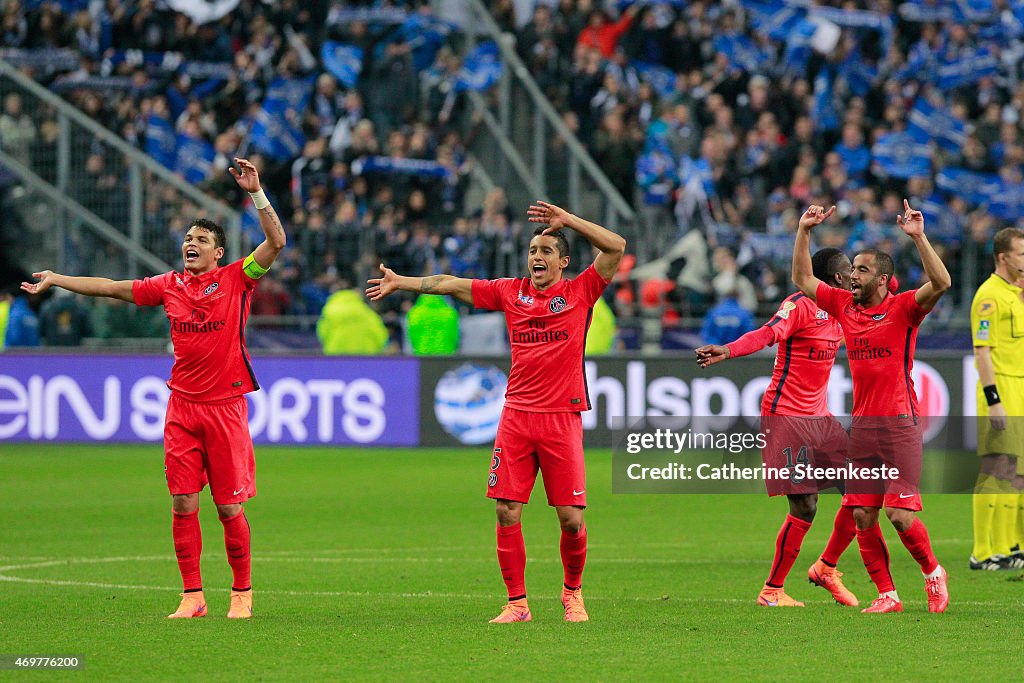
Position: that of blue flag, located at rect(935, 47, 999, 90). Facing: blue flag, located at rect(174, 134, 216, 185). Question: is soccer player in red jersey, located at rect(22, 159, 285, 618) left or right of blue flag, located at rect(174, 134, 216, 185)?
left

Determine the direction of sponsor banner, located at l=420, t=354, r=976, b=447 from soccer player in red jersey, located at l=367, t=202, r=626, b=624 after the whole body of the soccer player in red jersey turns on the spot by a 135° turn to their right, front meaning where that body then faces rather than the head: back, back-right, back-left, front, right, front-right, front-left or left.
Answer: front-right

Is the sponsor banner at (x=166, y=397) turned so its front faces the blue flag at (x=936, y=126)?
no

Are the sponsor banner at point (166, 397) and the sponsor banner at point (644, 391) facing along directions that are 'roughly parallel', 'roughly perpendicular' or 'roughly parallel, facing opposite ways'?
roughly parallel

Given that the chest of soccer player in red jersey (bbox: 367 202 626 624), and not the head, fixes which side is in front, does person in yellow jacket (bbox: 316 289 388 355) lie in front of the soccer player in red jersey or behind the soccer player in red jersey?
behind

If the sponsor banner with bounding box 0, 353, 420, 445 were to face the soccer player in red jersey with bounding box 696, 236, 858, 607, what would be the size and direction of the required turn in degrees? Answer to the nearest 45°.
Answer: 0° — it already faces them

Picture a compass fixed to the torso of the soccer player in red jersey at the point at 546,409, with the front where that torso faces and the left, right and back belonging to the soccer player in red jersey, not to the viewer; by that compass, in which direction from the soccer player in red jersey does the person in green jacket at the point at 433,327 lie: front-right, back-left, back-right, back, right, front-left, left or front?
back

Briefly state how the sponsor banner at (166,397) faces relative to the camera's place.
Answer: facing the viewer

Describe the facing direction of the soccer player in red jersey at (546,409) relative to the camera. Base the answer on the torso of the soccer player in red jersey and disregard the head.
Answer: toward the camera

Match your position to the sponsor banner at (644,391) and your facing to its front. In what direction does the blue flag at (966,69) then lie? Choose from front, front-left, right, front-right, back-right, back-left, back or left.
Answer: back-left

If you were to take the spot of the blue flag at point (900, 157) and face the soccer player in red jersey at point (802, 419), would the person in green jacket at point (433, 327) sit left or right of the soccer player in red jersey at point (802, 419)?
right

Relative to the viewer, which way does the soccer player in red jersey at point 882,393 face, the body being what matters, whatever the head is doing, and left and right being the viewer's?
facing the viewer and to the left of the viewer
